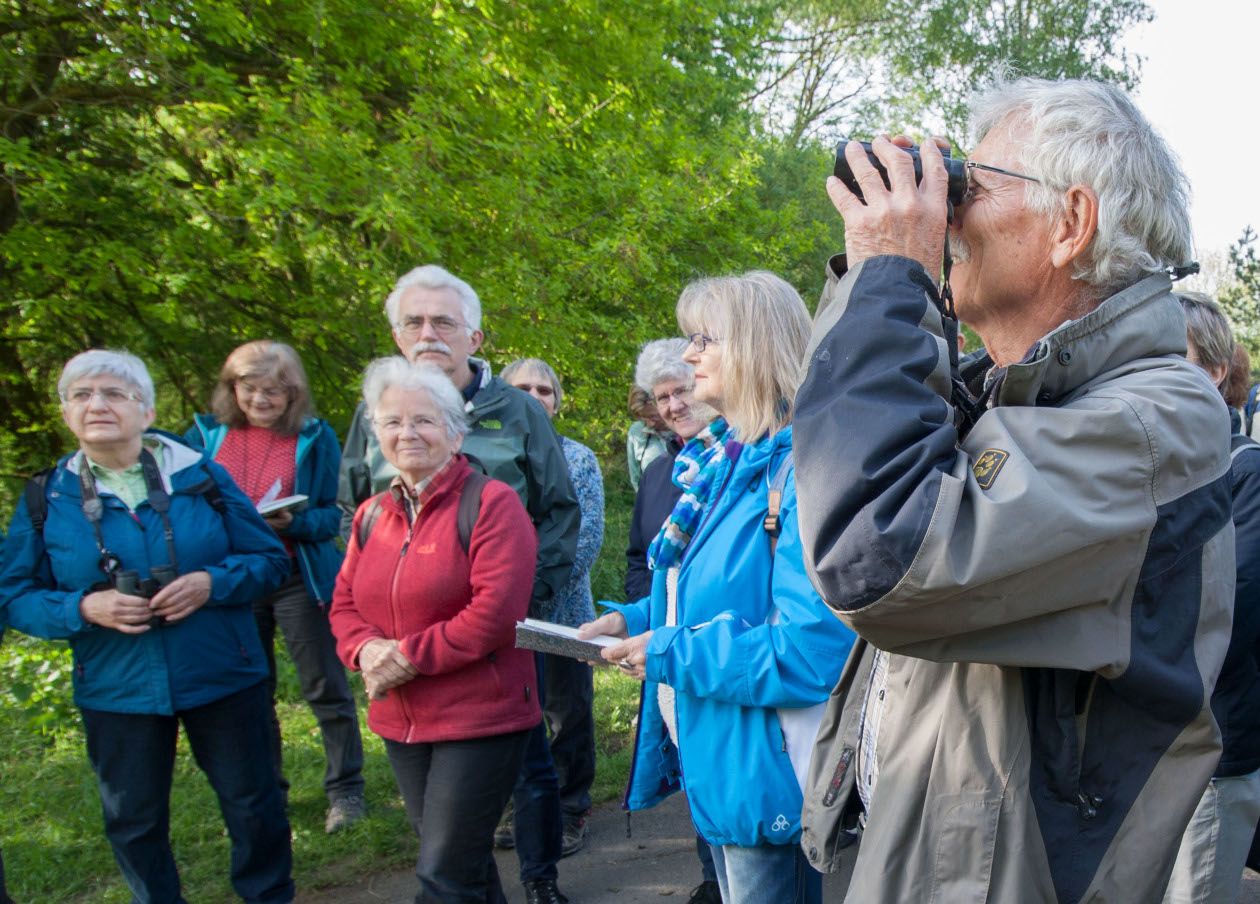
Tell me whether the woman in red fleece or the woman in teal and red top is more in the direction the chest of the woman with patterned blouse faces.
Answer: the woman in red fleece

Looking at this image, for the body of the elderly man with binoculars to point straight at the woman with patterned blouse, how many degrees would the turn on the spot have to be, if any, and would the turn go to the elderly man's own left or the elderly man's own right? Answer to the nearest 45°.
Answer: approximately 45° to the elderly man's own right

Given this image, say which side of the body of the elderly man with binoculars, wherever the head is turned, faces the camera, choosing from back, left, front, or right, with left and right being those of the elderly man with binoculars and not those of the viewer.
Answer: left

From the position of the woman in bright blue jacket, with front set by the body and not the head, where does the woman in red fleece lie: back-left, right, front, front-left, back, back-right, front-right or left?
front-right

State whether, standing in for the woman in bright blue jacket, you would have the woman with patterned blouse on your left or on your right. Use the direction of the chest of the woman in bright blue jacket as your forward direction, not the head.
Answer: on your right

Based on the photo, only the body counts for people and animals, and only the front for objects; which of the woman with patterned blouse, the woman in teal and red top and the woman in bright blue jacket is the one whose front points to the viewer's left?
the woman in bright blue jacket

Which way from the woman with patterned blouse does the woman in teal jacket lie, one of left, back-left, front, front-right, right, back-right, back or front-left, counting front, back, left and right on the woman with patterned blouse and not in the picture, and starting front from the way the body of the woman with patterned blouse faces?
front-right

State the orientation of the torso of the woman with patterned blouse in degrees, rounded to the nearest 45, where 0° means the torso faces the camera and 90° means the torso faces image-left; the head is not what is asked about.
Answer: approximately 0°

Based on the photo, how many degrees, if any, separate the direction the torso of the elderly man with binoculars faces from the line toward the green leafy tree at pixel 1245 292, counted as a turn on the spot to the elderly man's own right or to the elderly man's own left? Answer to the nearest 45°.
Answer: approximately 90° to the elderly man's own right

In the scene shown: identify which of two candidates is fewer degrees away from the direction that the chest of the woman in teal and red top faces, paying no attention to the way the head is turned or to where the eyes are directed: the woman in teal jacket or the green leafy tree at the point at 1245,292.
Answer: the woman in teal jacket

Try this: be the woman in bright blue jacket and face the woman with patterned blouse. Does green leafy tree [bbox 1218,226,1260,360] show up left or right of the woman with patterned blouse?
right

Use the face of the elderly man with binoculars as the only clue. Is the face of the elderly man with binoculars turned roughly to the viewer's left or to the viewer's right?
to the viewer's left

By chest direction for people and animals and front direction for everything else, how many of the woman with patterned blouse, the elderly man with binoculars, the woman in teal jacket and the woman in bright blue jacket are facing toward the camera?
2
